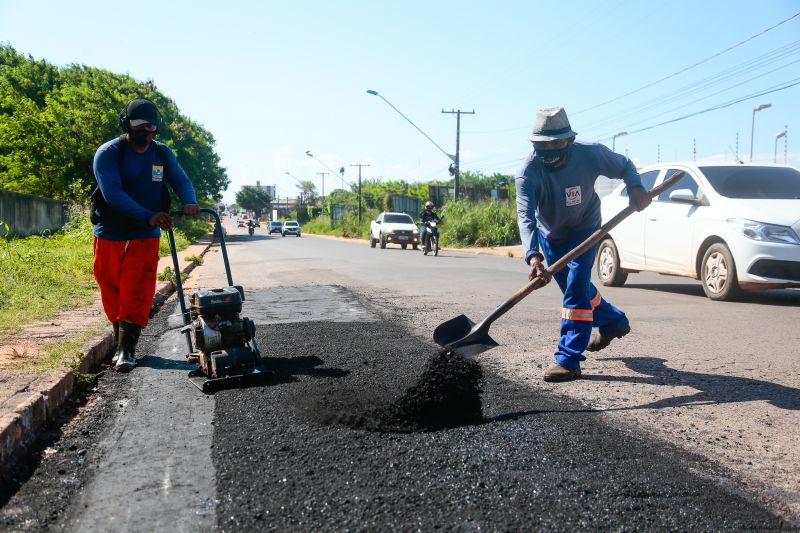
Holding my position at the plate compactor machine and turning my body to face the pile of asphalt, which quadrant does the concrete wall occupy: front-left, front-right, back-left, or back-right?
back-left

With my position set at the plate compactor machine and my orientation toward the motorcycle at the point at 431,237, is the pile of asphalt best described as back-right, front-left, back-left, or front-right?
back-right

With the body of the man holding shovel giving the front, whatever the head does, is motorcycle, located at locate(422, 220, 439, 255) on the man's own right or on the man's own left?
on the man's own right

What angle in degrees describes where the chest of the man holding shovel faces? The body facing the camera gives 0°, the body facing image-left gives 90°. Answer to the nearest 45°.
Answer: approximately 45°

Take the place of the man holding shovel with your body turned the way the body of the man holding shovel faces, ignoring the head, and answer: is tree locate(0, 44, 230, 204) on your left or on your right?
on your right

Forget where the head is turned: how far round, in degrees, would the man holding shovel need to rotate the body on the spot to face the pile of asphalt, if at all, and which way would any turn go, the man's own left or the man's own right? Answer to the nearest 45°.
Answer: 0° — they already face it

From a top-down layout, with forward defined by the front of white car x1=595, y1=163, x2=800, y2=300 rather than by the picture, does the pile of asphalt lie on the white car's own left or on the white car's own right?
on the white car's own right

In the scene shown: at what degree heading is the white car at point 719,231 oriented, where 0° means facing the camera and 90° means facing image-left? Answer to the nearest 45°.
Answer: approximately 315°

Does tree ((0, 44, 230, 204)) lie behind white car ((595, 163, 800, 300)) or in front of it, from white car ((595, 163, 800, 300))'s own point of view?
behind

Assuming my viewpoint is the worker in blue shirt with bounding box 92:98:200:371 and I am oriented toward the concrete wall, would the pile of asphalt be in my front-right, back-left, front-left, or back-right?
back-right
